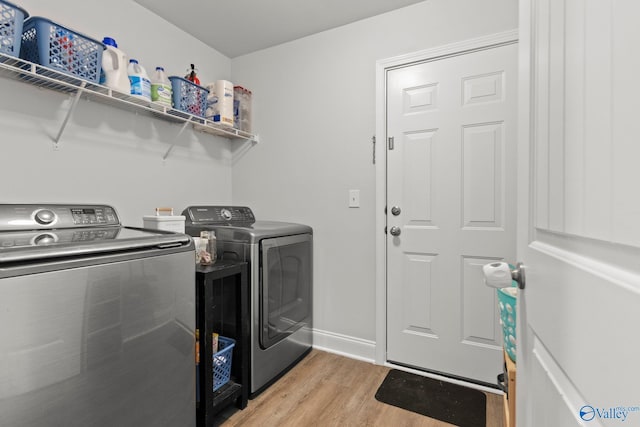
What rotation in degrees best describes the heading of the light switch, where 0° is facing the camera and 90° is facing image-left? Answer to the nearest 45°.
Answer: approximately 0°

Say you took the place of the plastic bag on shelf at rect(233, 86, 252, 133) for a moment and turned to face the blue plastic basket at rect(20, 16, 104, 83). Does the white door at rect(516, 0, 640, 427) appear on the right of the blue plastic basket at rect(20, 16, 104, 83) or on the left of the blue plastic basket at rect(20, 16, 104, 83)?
left

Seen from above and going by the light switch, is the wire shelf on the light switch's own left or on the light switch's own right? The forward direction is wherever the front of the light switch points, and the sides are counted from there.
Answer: on the light switch's own right

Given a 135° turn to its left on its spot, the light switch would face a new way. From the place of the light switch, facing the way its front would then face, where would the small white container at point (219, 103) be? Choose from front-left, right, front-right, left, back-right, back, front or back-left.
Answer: back-left
